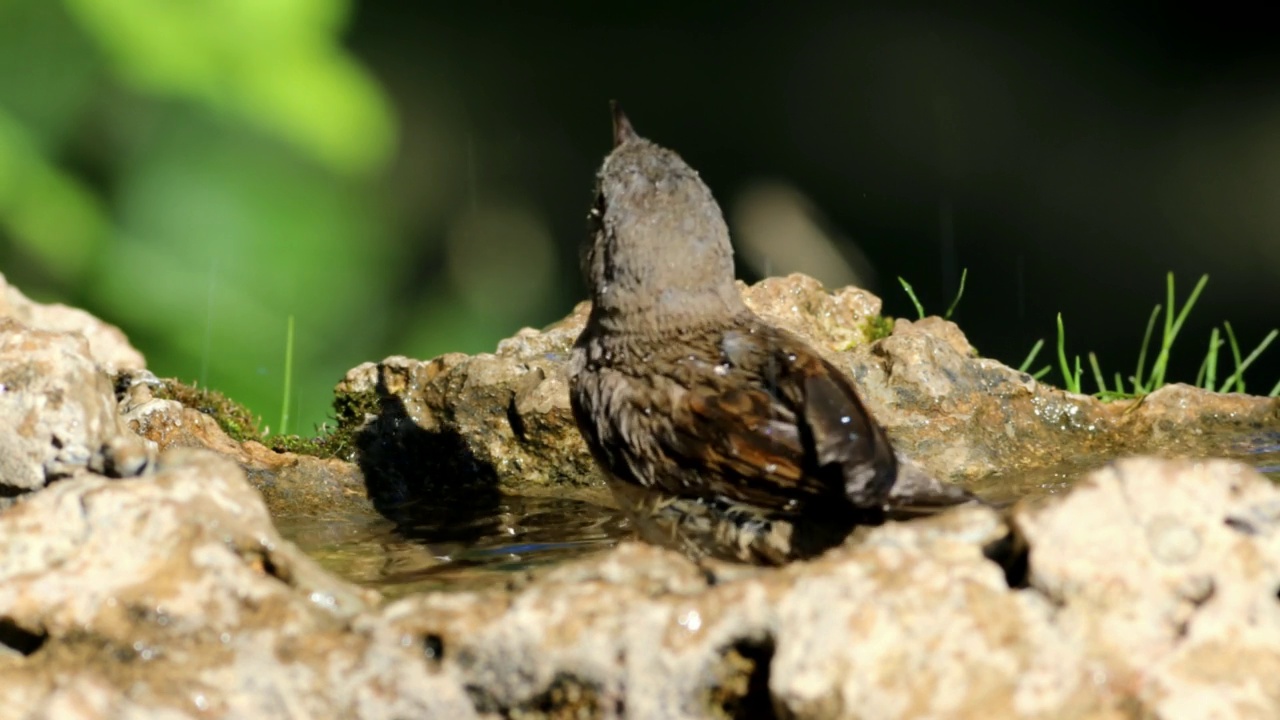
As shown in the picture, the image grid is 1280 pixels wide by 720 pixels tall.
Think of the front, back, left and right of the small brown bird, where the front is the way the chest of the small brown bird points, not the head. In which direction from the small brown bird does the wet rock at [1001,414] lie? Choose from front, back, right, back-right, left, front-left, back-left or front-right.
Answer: right

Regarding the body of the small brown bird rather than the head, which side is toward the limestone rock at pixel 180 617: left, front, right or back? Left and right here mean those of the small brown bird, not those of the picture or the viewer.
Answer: left

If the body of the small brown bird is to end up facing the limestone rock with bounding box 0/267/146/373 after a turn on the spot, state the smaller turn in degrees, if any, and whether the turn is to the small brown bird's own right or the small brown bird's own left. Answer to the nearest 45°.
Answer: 0° — it already faces it

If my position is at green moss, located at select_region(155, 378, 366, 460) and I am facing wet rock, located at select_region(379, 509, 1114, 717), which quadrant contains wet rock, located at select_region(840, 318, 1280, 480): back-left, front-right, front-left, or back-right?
front-left

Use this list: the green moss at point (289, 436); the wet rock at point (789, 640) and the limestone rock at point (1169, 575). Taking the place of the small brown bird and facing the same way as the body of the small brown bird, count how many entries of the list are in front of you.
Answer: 1

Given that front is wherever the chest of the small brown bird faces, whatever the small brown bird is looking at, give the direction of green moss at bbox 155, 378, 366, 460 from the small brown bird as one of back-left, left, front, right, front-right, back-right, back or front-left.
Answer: front

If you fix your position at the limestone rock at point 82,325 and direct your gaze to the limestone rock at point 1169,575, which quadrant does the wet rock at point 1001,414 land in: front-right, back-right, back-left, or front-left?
front-left

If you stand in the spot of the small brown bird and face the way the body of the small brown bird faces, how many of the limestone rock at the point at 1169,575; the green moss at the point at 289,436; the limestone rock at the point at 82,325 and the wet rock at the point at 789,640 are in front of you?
2

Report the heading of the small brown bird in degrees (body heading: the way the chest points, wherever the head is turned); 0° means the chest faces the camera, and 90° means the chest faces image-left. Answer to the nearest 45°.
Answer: approximately 135°

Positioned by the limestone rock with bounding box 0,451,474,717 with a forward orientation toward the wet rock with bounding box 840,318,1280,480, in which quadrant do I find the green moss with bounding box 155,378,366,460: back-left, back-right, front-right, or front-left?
front-left

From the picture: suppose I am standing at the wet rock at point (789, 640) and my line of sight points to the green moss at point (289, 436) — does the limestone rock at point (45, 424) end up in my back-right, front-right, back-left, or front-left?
front-left

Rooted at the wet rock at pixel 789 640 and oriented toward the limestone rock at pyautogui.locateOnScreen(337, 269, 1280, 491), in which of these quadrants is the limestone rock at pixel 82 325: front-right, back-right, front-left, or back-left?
front-left
